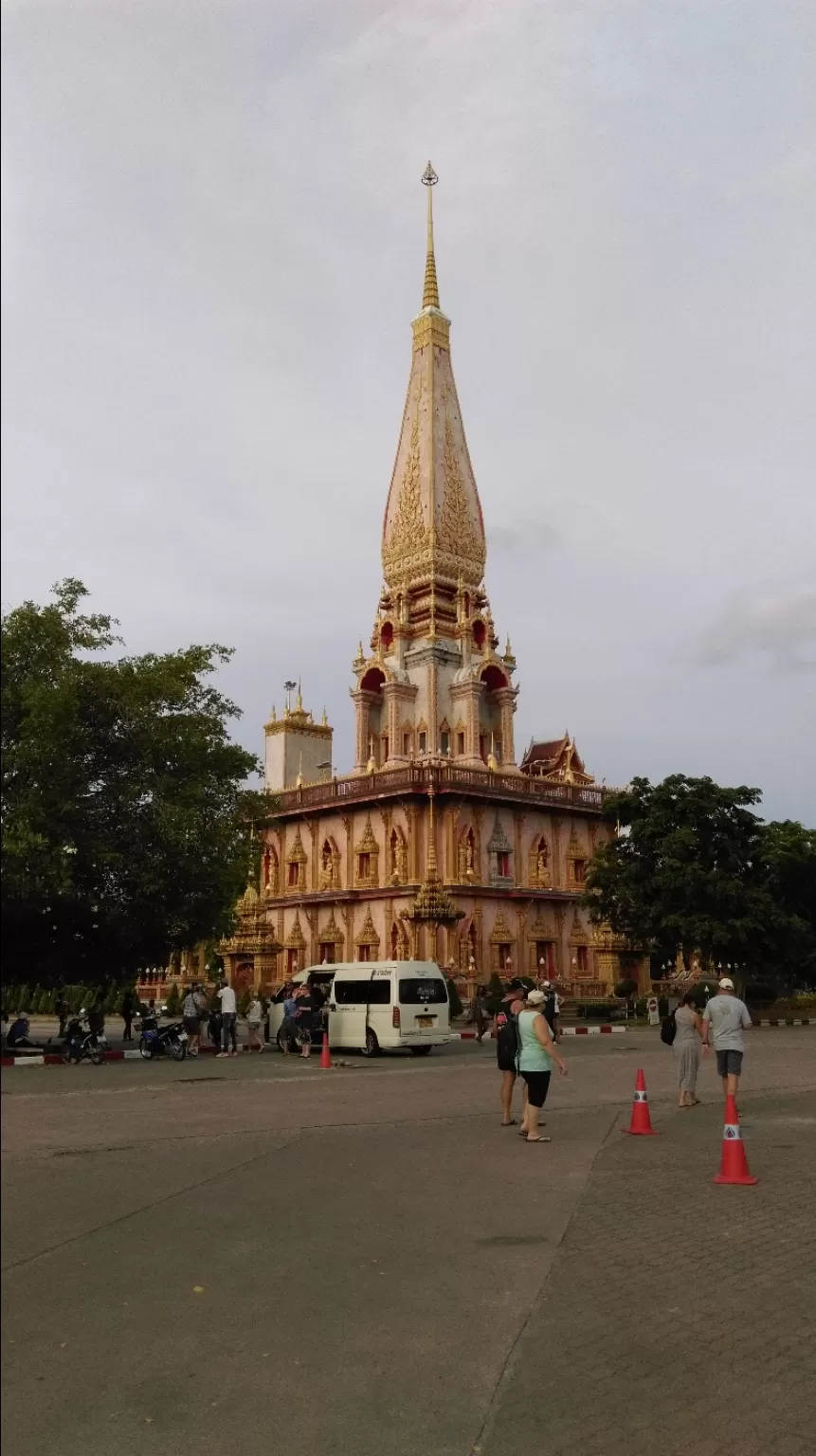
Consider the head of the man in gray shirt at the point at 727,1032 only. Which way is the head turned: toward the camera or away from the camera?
away from the camera

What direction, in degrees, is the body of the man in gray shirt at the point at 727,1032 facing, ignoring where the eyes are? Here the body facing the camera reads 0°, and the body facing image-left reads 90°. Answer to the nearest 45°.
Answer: approximately 180°

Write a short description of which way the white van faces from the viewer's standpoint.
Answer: facing away from the viewer and to the left of the viewer

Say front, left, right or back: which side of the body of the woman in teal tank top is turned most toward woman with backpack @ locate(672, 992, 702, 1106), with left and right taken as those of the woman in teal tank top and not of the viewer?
left

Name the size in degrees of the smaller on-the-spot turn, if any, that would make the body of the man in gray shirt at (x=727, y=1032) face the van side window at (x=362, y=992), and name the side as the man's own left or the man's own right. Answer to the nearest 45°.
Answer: approximately 45° to the man's own left

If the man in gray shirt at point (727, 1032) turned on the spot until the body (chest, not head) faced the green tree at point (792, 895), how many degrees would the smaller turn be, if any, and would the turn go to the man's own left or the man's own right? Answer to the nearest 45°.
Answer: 0° — they already face it

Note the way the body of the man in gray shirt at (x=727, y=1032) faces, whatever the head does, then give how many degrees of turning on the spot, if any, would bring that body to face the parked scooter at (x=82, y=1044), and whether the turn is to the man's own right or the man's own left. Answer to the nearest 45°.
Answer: approximately 45° to the man's own left

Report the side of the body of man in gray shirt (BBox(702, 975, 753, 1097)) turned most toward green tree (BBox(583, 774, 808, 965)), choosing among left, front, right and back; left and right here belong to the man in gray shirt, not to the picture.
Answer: front

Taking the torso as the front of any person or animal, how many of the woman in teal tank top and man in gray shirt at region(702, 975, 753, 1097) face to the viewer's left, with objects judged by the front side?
0

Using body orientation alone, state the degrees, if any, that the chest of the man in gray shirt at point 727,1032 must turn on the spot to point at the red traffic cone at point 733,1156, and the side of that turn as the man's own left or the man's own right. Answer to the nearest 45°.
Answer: approximately 180°
